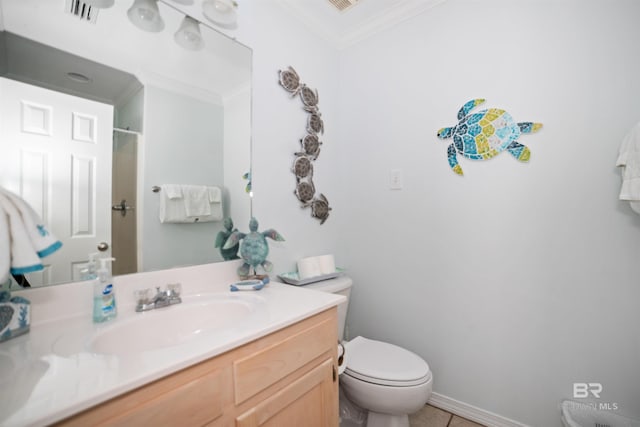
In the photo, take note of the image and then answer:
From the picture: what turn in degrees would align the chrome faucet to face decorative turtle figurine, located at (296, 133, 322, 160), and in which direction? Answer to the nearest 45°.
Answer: approximately 90° to its left

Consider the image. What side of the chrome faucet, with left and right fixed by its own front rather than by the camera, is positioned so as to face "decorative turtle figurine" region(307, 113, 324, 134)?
left

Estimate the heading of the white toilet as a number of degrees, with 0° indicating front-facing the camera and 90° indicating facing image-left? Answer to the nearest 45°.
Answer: approximately 315°

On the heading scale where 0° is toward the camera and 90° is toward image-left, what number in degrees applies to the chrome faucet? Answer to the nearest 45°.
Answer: approximately 315°

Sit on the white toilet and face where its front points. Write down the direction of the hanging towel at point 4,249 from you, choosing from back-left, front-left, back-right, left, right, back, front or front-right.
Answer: right

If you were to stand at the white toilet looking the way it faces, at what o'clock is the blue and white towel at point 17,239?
The blue and white towel is roughly at 3 o'clock from the white toilet.

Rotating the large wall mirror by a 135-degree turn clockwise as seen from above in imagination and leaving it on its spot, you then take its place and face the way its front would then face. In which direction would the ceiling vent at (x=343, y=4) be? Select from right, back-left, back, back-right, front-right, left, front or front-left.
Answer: back
